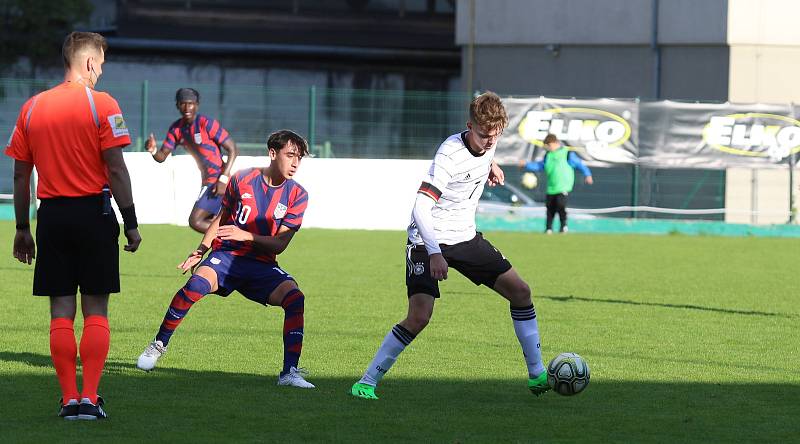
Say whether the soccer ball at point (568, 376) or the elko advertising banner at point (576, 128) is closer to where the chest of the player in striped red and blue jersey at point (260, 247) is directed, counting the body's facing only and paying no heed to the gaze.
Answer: the soccer ball

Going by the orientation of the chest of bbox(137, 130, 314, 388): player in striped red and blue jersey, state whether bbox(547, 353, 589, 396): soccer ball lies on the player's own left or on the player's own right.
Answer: on the player's own left

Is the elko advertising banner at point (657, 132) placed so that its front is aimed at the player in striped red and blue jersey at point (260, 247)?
yes

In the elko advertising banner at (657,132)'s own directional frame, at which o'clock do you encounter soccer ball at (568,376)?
The soccer ball is roughly at 12 o'clock from the elko advertising banner.

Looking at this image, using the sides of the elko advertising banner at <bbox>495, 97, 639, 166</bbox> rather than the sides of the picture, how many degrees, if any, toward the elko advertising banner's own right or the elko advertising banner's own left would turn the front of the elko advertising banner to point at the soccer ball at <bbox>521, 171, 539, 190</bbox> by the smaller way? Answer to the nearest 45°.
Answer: approximately 45° to the elko advertising banner's own right

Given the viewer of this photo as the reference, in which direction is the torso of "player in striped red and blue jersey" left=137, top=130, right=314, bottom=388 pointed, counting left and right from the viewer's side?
facing the viewer

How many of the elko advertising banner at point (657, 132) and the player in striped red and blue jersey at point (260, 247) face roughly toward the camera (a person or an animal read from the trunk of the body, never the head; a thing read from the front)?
2

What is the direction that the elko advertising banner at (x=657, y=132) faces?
toward the camera

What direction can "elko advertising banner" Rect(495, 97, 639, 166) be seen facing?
toward the camera

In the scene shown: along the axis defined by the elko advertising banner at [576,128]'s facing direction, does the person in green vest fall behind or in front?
in front

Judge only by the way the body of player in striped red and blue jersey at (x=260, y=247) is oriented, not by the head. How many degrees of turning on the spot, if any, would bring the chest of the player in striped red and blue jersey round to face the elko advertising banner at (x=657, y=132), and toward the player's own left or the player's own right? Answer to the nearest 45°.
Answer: approximately 135° to the player's own left

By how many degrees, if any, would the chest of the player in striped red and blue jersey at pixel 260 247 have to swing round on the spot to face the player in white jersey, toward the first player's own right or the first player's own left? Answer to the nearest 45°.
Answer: approximately 45° to the first player's own left

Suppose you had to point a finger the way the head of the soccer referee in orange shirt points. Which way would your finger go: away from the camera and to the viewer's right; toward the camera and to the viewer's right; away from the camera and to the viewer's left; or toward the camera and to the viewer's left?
away from the camera and to the viewer's right

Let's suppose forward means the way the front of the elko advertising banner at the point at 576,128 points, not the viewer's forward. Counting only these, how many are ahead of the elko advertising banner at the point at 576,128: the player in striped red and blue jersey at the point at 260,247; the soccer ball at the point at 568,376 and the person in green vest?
3
